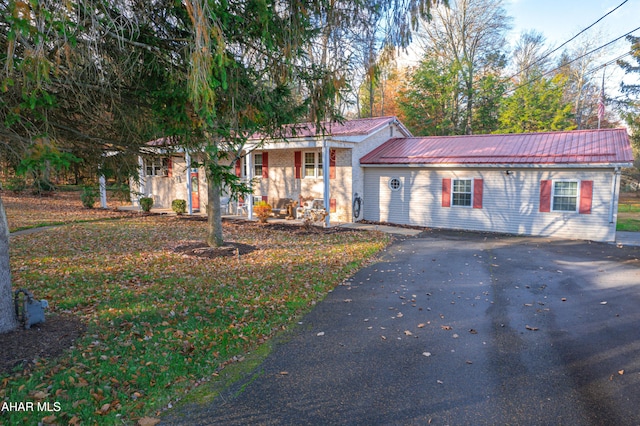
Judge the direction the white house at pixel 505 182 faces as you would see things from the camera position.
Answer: facing the viewer

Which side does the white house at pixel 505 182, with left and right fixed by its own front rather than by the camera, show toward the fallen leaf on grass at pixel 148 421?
front

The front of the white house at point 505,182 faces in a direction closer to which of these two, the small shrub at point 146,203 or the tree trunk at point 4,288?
the tree trunk

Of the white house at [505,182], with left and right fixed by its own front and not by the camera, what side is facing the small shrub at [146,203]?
right

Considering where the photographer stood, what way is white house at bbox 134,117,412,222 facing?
facing the viewer and to the left of the viewer

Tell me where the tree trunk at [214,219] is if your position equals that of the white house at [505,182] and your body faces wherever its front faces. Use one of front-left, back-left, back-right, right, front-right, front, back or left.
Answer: front-right

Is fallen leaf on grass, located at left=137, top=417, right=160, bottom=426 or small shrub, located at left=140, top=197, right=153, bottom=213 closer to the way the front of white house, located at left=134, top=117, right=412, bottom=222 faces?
the fallen leaf on grass
